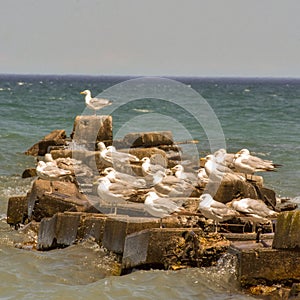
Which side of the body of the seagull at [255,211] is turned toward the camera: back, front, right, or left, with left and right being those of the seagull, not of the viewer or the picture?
left

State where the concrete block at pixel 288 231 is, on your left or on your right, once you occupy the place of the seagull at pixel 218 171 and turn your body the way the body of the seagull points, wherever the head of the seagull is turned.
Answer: on your left

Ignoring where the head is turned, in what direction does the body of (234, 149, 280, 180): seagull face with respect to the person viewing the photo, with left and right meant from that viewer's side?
facing to the left of the viewer

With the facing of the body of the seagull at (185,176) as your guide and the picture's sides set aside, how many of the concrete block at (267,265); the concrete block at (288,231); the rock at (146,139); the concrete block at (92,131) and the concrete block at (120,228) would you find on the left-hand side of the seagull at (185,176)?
3

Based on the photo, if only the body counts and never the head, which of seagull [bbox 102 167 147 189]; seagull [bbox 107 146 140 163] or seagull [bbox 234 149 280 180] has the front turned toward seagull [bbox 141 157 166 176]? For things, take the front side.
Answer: seagull [bbox 234 149 280 180]

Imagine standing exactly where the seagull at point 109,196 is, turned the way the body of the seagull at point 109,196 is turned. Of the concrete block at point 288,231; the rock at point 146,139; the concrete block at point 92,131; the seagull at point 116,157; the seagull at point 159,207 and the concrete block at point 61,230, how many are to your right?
3

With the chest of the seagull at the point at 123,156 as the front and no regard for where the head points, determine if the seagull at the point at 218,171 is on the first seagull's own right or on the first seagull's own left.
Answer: on the first seagull's own left

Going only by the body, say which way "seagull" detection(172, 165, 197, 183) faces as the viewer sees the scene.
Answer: to the viewer's left

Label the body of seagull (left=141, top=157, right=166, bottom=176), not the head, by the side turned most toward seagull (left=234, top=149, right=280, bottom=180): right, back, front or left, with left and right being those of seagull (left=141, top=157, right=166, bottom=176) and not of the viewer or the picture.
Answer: back

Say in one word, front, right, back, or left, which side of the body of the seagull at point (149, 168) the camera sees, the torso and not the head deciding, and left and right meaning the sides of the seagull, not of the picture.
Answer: left

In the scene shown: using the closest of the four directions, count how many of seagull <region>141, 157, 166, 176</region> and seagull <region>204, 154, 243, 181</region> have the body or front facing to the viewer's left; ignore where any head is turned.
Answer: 2

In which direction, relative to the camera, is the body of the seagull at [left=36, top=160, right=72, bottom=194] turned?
to the viewer's left

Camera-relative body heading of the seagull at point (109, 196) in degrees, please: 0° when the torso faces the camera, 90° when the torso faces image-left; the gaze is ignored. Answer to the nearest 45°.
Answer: approximately 90°
